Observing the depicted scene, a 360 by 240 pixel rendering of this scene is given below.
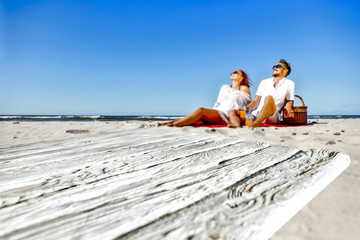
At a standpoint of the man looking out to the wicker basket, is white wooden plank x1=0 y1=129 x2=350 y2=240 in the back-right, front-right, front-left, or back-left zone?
back-right

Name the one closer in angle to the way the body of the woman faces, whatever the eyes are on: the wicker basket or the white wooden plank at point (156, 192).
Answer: the white wooden plank

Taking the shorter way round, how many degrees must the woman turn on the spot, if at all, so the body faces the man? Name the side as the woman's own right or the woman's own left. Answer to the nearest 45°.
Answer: approximately 135° to the woman's own left

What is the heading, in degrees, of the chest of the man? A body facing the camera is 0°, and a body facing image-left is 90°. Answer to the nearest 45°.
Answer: approximately 45°

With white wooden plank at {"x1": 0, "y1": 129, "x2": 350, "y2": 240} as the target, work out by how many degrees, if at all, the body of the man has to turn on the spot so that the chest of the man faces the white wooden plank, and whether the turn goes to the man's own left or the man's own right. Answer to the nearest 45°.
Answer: approximately 45° to the man's own left

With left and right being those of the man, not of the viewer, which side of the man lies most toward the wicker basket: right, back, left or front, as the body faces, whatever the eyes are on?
back

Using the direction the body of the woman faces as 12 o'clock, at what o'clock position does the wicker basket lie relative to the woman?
The wicker basket is roughly at 7 o'clock from the woman.
